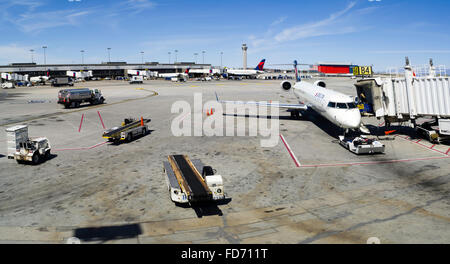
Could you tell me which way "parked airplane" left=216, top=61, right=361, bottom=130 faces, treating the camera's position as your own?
facing the viewer and to the right of the viewer

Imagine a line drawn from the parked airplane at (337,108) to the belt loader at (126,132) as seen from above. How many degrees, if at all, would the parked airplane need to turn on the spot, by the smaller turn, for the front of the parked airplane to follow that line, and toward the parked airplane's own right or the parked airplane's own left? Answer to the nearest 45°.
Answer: approximately 135° to the parked airplane's own right

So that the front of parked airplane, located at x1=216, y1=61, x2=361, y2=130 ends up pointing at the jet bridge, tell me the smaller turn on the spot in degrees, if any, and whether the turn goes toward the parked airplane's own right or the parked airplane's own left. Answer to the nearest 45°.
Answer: approximately 45° to the parked airplane's own left

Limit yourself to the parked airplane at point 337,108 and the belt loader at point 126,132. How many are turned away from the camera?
0

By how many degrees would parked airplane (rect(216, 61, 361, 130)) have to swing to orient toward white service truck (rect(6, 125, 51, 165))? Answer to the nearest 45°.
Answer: approximately 90° to its right

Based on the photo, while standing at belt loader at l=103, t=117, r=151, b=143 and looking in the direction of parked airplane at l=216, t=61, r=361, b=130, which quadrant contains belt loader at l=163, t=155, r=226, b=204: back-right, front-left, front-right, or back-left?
front-right
